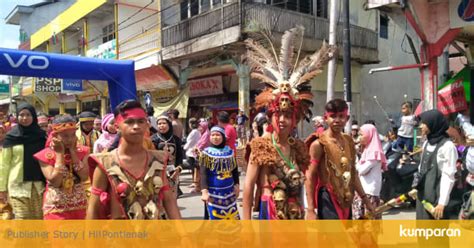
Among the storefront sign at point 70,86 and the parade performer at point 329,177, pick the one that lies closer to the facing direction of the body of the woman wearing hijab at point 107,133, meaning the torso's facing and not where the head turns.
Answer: the parade performer

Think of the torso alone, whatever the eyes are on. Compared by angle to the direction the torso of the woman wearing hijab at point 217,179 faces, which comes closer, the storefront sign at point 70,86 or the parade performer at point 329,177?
the parade performer

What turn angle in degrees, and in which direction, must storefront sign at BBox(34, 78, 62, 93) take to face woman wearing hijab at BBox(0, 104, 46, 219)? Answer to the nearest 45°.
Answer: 0° — it already faces them

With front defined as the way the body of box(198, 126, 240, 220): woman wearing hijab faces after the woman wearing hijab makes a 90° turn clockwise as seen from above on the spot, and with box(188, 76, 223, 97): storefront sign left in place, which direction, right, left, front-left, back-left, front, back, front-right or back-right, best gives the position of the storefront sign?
right

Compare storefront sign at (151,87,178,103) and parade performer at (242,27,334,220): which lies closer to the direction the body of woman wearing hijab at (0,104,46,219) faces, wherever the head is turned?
the parade performer
